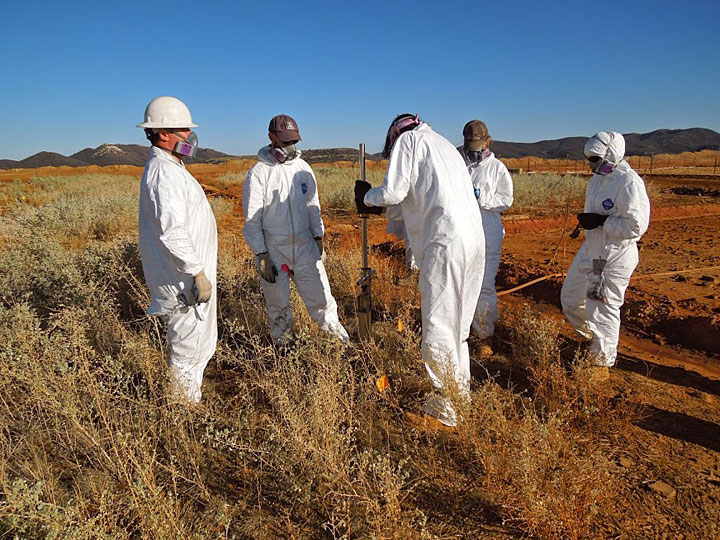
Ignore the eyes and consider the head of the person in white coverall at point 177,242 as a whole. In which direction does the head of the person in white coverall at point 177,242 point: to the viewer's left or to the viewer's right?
to the viewer's right

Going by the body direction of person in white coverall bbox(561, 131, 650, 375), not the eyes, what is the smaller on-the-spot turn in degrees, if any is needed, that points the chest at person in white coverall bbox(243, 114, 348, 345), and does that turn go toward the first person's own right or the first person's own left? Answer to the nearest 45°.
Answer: approximately 45° to the first person's own right

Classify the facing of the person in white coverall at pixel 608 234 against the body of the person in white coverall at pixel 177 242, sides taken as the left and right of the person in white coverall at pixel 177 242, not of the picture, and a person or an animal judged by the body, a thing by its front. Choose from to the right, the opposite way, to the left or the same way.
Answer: the opposite way

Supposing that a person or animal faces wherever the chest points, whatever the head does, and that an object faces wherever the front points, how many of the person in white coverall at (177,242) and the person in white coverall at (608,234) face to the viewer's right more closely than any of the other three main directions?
1

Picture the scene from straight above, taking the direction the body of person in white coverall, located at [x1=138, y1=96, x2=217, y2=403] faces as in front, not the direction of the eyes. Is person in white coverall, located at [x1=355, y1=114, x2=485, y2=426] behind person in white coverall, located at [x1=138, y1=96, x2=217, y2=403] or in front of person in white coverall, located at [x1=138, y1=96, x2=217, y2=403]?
in front

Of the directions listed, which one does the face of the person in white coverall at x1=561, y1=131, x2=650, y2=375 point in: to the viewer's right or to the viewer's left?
to the viewer's left

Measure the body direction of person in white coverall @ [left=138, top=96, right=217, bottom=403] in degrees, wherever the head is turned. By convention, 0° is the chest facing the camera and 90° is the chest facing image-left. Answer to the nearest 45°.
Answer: approximately 270°

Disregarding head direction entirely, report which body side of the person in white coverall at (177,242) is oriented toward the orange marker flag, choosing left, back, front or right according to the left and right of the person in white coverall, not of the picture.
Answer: front

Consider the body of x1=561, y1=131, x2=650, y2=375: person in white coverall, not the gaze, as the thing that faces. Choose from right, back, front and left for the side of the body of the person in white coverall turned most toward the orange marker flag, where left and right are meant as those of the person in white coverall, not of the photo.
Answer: front
